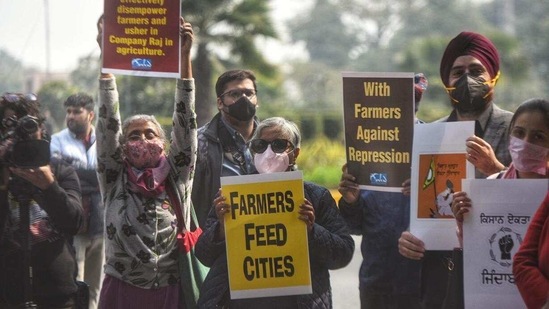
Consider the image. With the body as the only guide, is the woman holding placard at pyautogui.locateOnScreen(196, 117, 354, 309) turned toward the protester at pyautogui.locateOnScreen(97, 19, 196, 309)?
no

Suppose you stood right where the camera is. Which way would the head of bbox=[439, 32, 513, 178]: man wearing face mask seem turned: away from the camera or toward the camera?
toward the camera

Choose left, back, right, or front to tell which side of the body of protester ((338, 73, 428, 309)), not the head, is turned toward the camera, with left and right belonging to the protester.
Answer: front

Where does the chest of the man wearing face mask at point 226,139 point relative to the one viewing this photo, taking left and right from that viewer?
facing the viewer and to the right of the viewer

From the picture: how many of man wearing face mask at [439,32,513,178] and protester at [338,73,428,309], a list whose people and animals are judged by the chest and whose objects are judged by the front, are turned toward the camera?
2

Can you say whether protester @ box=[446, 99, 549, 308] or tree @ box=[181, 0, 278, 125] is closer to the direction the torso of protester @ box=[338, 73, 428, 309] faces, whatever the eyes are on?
the protester

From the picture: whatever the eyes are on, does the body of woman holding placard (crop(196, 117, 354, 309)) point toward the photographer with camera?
no

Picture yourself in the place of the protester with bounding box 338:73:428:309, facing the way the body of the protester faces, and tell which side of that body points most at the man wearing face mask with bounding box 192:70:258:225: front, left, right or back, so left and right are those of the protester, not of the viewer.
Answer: right

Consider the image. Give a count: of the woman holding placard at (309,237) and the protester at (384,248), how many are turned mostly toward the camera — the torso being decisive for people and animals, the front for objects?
2

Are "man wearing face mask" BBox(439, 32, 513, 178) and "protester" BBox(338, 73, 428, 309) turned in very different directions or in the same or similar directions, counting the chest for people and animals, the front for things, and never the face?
same or similar directions

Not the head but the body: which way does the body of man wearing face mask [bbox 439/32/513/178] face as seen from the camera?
toward the camera

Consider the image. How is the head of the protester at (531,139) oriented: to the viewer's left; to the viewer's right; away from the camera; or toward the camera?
toward the camera

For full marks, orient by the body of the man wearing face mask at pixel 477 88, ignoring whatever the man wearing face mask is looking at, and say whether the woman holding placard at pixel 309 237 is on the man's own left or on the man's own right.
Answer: on the man's own right
